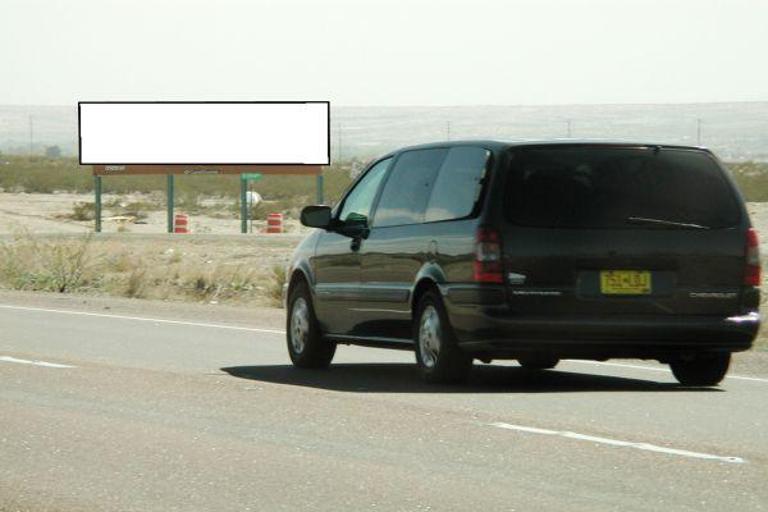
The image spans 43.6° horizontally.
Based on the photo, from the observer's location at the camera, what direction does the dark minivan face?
facing away from the viewer and to the left of the viewer
